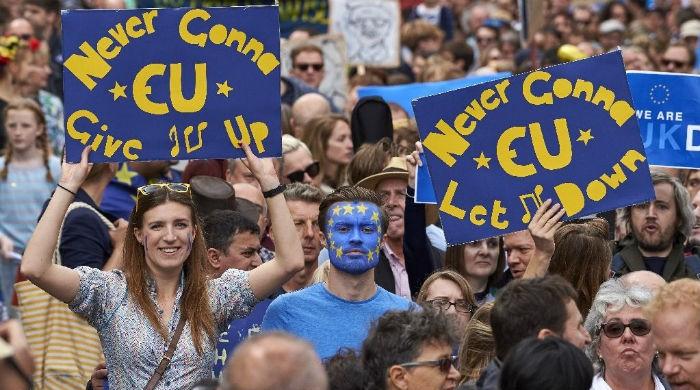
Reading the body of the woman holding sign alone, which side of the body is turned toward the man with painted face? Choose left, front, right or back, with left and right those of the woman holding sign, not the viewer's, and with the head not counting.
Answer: left

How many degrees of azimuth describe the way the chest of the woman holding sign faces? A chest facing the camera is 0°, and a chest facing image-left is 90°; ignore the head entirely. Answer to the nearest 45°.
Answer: approximately 0°

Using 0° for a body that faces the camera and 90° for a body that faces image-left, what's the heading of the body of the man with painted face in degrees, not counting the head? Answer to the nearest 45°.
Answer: approximately 0°

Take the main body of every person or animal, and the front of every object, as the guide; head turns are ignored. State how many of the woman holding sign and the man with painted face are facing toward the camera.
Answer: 2
